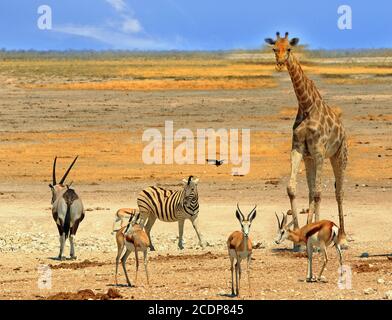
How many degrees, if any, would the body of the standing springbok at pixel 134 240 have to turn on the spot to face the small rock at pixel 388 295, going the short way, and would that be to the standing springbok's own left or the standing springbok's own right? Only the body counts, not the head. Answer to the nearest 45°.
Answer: approximately 45° to the standing springbok's own left

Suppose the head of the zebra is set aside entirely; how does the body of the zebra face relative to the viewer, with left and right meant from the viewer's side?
facing the viewer and to the right of the viewer

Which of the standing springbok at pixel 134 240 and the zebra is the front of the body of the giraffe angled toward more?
the standing springbok

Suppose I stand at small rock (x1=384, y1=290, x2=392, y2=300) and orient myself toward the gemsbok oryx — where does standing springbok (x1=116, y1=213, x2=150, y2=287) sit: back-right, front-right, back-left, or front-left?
front-left

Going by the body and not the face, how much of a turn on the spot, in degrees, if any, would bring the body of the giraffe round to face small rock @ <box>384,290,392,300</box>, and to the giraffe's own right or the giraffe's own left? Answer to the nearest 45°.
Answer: approximately 45° to the giraffe's own left

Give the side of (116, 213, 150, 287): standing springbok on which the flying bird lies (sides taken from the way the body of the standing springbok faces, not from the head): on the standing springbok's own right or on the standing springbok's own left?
on the standing springbok's own left

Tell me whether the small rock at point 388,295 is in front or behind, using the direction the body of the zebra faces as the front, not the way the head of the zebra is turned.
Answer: in front

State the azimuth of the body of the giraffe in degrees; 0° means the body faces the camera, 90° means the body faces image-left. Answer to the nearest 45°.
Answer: approximately 45°
